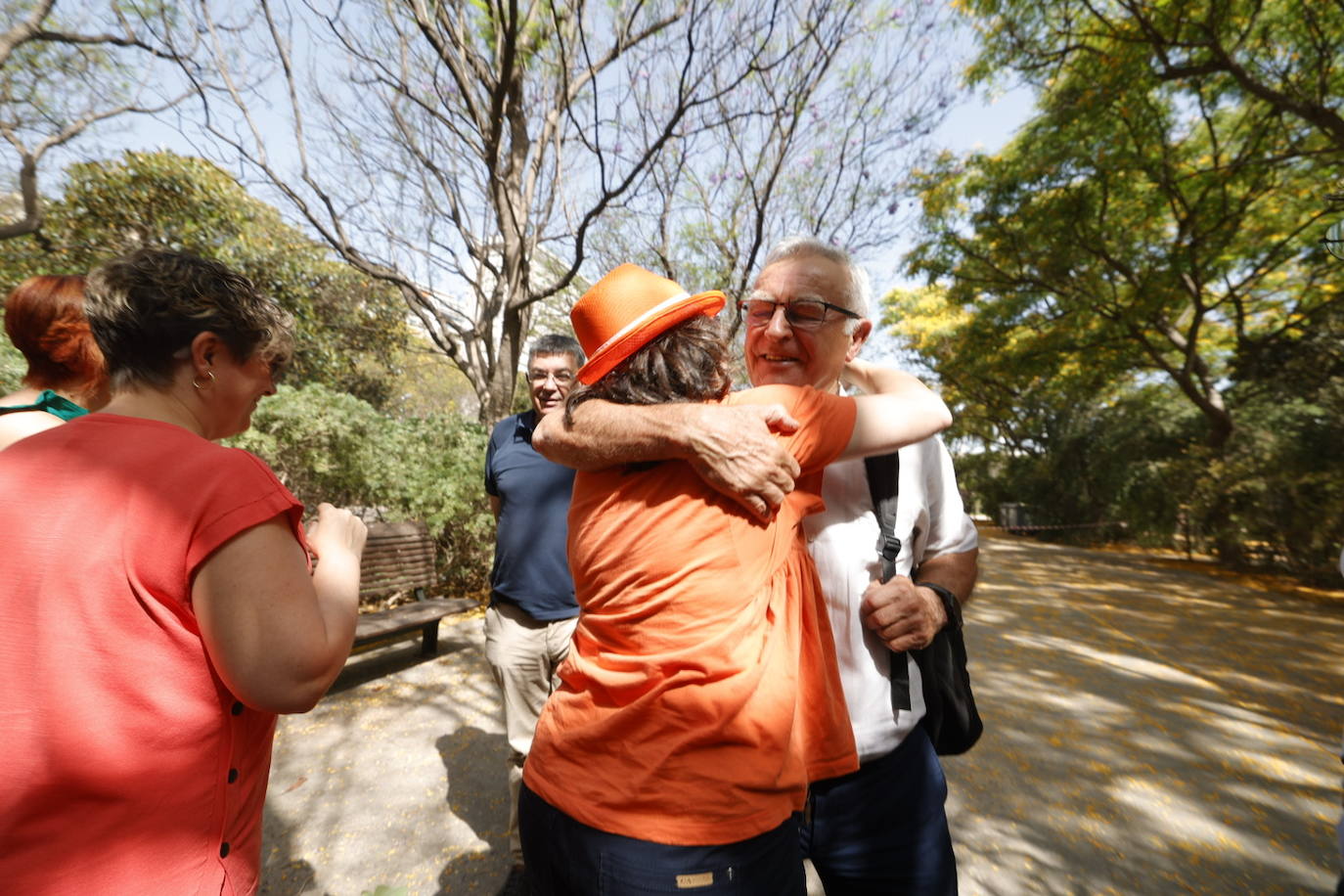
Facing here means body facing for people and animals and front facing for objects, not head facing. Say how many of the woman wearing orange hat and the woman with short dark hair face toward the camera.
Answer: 0

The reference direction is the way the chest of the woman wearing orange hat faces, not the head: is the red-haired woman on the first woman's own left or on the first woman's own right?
on the first woman's own left

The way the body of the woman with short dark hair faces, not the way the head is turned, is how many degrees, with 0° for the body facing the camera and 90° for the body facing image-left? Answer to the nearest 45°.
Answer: approximately 225°

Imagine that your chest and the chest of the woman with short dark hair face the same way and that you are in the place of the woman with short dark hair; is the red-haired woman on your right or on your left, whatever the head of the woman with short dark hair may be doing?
on your left

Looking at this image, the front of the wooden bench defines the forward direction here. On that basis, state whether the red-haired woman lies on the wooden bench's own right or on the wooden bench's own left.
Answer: on the wooden bench's own right

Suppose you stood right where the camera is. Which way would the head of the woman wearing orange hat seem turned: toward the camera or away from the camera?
away from the camera

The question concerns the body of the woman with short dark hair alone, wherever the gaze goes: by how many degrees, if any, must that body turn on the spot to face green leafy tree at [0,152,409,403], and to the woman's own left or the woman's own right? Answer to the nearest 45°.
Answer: approximately 45° to the woman's own left

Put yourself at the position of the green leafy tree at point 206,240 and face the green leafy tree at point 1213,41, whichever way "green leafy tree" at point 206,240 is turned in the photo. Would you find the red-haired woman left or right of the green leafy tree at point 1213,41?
right

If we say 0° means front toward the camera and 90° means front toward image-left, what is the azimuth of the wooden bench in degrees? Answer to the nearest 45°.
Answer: approximately 315°

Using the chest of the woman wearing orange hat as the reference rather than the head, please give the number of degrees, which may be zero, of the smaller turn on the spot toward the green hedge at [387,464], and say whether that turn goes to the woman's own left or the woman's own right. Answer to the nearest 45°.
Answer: approximately 90° to the woman's own left

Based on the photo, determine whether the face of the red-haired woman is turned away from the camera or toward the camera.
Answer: away from the camera

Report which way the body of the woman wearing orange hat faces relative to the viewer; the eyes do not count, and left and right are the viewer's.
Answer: facing away from the viewer and to the right of the viewer

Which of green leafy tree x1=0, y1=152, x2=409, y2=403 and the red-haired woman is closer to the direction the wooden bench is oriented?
the red-haired woman
